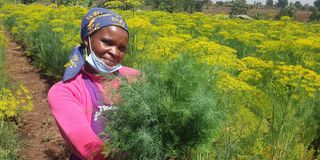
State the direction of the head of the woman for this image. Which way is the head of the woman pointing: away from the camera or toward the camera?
toward the camera

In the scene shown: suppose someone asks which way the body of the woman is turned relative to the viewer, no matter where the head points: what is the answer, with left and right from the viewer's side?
facing the viewer and to the right of the viewer
